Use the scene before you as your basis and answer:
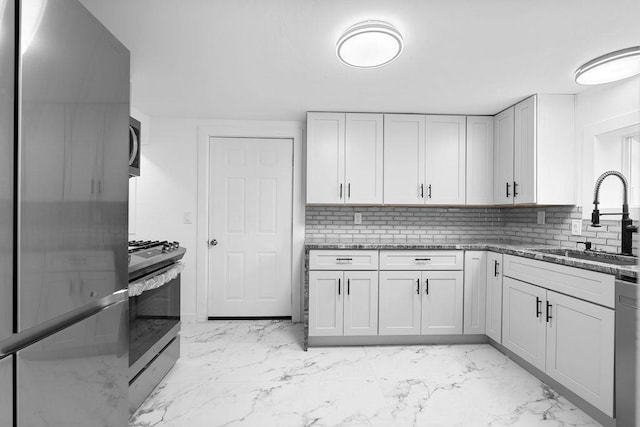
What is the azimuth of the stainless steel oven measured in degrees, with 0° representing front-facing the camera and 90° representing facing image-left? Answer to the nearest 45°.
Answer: approximately 315°

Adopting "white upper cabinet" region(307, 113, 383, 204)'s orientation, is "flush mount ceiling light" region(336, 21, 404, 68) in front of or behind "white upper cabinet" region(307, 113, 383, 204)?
in front

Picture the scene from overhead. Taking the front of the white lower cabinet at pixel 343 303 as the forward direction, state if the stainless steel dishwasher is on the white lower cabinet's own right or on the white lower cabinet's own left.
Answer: on the white lower cabinet's own left

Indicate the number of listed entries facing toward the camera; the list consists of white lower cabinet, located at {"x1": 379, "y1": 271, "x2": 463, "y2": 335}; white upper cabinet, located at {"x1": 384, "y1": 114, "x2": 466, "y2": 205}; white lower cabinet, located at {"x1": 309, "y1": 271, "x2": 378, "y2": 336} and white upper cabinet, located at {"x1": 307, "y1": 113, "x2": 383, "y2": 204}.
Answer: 4

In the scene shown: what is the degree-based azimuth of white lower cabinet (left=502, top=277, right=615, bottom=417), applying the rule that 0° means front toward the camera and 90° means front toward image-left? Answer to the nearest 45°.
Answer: approximately 45°

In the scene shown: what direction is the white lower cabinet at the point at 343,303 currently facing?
toward the camera

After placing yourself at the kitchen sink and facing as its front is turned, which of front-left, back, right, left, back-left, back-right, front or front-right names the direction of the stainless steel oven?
front

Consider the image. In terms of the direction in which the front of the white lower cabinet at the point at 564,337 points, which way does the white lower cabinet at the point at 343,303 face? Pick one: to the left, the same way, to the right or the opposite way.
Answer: to the left

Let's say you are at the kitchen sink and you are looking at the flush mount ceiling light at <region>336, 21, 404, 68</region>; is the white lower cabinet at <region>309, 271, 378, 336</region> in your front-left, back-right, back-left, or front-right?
front-right

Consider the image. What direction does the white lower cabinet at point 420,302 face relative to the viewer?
toward the camera

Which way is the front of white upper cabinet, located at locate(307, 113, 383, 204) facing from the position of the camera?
facing the viewer

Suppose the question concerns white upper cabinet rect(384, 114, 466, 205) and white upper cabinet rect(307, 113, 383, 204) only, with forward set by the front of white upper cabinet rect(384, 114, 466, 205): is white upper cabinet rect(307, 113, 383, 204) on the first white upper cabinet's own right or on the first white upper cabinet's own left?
on the first white upper cabinet's own right

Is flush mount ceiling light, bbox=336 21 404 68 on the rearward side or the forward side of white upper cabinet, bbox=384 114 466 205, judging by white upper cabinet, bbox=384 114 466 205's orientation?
on the forward side

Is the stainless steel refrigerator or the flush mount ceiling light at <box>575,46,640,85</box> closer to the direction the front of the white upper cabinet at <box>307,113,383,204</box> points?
the stainless steel refrigerator
